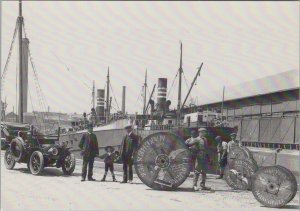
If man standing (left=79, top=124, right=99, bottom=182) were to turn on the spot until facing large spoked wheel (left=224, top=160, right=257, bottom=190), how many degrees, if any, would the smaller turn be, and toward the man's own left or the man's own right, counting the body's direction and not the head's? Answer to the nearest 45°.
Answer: approximately 90° to the man's own left

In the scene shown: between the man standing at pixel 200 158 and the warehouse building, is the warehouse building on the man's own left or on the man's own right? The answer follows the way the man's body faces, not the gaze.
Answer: on the man's own left

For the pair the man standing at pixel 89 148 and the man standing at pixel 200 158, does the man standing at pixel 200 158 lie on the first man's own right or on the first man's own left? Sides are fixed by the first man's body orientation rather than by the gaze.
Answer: on the first man's own left

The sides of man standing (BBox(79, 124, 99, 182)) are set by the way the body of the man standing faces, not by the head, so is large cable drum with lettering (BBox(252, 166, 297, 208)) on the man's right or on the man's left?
on the man's left

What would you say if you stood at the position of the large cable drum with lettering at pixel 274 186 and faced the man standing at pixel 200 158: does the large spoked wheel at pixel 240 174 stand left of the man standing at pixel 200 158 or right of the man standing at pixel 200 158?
right
